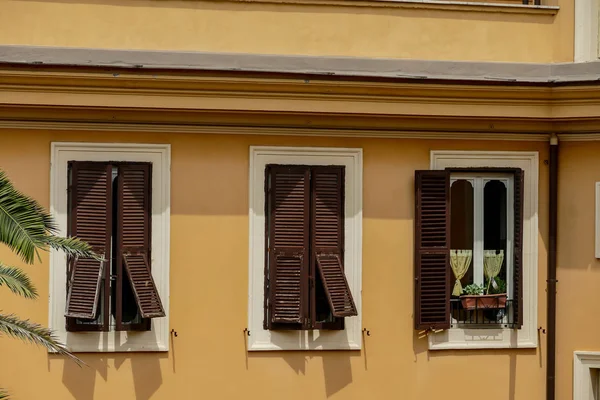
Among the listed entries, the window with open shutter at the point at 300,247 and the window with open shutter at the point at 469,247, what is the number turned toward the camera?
2

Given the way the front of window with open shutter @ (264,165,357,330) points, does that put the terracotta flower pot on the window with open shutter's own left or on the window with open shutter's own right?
on the window with open shutter's own left

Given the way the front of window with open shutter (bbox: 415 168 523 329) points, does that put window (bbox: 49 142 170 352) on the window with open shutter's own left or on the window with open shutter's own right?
on the window with open shutter's own right

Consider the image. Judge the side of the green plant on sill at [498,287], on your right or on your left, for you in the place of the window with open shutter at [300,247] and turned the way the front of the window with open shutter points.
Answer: on your left

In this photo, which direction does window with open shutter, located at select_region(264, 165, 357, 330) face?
toward the camera

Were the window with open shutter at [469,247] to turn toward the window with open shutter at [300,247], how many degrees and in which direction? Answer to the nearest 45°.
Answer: approximately 45° to its right

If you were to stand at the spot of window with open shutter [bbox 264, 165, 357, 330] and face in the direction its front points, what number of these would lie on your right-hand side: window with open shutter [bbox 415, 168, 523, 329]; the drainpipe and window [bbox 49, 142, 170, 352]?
1

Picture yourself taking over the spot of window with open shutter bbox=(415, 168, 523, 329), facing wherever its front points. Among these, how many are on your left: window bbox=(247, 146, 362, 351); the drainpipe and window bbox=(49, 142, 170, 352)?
1

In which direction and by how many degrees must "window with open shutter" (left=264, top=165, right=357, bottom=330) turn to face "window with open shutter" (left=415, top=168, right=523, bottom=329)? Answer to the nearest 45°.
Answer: approximately 90° to its left

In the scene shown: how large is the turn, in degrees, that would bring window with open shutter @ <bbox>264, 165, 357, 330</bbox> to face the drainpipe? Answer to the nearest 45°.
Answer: approximately 90° to its left

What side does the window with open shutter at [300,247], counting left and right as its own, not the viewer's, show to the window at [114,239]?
right

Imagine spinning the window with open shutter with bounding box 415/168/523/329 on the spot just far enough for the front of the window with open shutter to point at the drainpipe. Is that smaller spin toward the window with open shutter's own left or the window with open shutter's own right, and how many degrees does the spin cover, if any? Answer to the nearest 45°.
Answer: approximately 90° to the window with open shutter's own left

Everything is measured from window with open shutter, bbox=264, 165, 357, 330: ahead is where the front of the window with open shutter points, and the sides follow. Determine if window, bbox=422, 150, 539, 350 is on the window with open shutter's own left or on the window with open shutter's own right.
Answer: on the window with open shutter's own left

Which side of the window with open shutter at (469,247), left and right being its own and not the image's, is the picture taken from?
front

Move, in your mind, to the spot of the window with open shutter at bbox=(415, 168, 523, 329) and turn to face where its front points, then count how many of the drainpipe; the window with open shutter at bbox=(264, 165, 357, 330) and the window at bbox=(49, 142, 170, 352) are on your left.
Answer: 1
